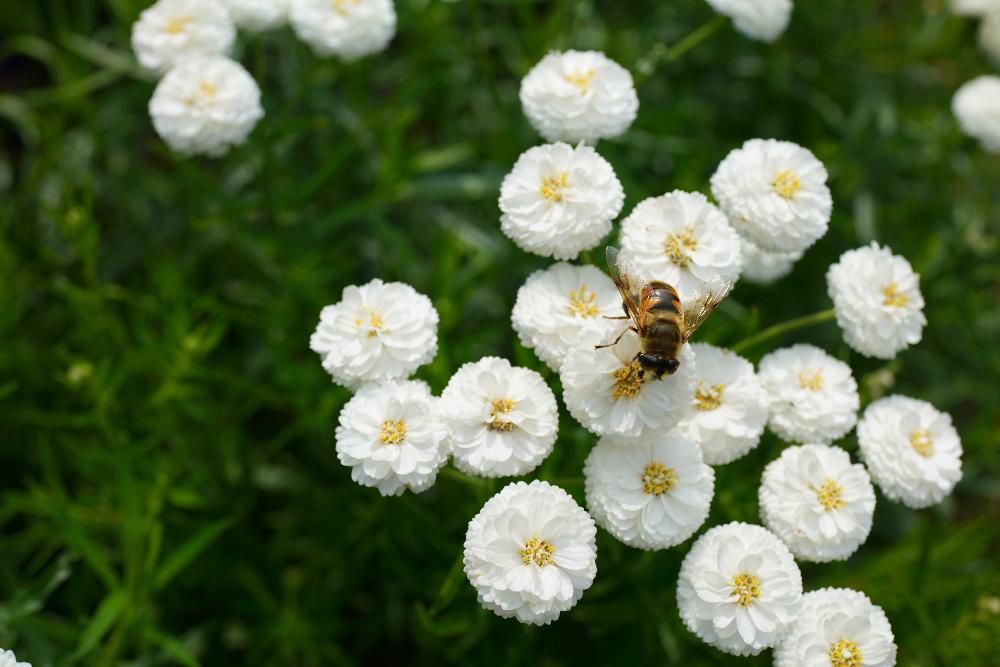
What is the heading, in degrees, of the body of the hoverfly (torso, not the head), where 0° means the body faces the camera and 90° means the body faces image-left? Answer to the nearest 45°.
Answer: approximately 0°

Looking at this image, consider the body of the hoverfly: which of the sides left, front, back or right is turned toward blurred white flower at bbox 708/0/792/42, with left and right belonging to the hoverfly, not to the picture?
back

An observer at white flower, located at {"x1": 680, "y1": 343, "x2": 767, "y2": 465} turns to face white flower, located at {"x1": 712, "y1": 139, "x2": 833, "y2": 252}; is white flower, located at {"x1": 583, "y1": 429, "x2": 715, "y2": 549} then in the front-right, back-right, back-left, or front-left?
back-left
